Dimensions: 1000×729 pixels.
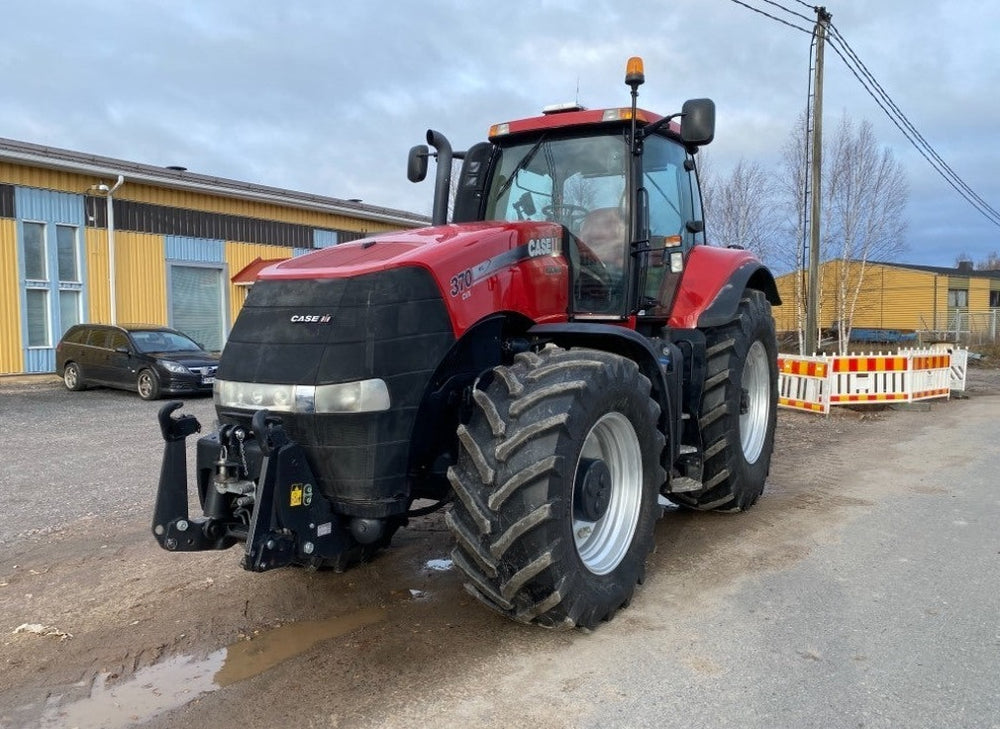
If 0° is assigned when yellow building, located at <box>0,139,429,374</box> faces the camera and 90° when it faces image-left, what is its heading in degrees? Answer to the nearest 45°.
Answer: approximately 315°

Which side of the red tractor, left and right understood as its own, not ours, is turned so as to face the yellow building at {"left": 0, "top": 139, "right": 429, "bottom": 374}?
right

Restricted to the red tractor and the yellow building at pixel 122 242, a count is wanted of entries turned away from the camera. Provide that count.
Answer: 0

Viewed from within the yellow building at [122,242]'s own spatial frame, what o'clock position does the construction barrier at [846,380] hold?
The construction barrier is roughly at 12 o'clock from the yellow building.

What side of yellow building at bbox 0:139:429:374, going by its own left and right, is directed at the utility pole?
front

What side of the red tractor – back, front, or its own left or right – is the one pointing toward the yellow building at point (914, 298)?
back

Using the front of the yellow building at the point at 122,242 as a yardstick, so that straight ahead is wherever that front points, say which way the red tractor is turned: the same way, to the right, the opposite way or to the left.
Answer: to the right

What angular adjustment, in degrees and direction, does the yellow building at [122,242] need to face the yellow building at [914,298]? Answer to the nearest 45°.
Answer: approximately 45° to its left

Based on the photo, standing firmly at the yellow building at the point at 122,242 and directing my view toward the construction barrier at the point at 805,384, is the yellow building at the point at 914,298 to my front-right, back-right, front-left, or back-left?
front-left

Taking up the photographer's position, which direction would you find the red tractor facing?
facing the viewer and to the left of the viewer

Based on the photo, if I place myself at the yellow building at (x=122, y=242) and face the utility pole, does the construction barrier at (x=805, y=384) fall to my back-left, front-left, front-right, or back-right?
front-right

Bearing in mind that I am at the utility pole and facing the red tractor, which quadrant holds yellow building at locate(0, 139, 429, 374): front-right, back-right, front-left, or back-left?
front-right

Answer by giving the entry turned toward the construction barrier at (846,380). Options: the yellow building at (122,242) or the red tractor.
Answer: the yellow building

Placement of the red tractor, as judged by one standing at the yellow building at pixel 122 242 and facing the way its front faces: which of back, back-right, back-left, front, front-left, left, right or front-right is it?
front-right

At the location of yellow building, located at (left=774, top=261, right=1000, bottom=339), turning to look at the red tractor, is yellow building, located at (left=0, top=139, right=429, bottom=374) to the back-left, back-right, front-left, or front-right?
front-right

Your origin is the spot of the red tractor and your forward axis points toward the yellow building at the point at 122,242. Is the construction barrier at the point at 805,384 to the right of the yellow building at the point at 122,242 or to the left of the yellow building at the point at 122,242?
right
